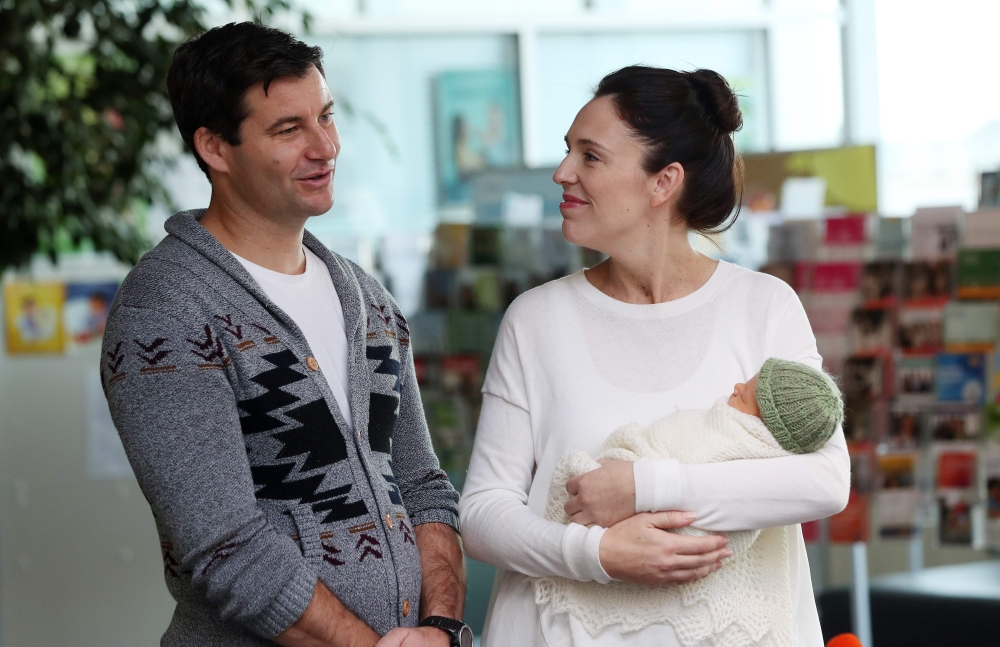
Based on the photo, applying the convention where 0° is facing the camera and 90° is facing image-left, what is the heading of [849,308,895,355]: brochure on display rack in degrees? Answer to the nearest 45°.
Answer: approximately 0°

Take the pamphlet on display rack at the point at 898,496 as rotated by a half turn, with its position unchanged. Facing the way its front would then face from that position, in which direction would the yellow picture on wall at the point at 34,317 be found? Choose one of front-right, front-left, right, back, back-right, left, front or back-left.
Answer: left

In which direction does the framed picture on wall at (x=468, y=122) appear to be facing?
toward the camera

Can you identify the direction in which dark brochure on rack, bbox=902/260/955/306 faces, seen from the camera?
facing the viewer

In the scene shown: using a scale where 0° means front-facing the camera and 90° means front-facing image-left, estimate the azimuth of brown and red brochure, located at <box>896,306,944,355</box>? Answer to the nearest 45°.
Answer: approximately 0°

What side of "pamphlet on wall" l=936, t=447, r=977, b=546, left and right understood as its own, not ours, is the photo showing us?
front

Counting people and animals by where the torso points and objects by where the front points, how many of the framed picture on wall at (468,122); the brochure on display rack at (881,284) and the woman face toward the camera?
3

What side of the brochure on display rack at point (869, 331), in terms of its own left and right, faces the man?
front

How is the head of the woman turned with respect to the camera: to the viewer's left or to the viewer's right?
to the viewer's left

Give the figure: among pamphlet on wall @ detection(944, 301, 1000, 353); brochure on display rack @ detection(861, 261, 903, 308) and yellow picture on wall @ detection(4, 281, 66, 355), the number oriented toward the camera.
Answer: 3
